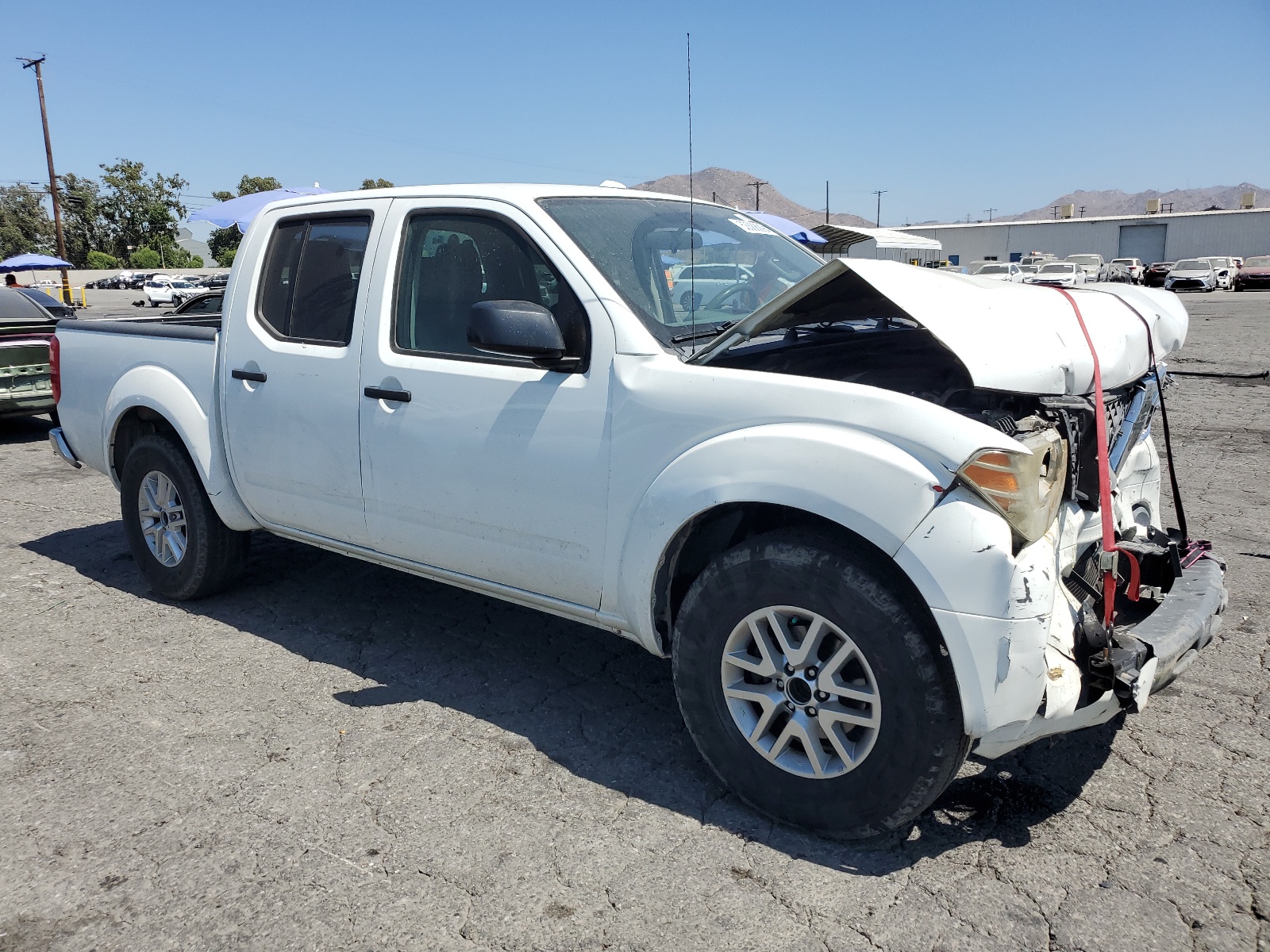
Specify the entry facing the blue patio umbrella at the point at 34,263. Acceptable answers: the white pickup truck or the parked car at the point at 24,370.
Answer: the parked car

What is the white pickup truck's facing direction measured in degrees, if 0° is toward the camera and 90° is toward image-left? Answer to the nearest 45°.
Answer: approximately 315°

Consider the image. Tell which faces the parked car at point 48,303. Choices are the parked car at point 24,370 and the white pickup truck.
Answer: the parked car at point 24,370

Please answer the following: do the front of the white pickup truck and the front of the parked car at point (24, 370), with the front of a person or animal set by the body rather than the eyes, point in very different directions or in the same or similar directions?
very different directions

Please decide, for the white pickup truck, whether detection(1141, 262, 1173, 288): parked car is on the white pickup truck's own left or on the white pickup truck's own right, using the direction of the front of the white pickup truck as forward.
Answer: on the white pickup truck's own left

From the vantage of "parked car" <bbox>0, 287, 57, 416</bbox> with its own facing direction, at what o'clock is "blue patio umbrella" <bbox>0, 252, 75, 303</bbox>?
The blue patio umbrella is roughly at 12 o'clock from the parked car.

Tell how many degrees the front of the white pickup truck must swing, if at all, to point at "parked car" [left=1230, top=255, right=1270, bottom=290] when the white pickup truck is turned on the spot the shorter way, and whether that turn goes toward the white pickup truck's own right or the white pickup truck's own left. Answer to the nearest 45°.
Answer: approximately 90° to the white pickup truck's own left
